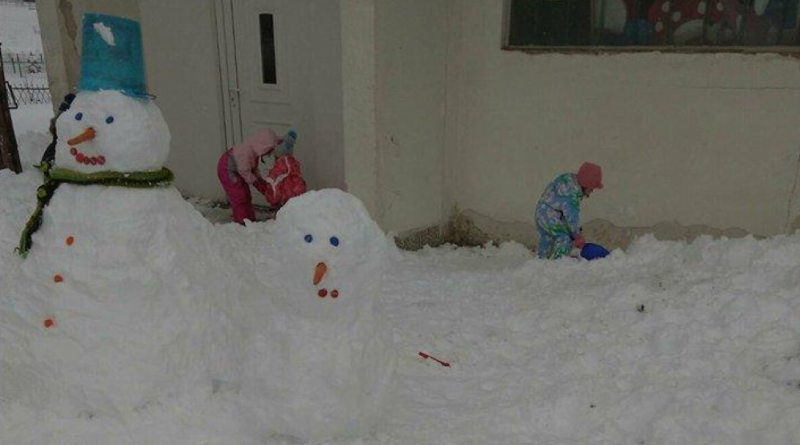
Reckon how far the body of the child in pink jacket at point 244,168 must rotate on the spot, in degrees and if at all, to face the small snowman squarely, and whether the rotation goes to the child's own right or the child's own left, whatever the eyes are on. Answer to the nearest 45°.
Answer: approximately 90° to the child's own right

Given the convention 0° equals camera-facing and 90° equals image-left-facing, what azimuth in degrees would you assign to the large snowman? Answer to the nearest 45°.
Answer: approximately 45°

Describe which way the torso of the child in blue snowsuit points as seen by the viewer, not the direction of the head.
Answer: to the viewer's right

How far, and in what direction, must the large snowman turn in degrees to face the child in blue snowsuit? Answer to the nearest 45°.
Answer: approximately 135° to its left

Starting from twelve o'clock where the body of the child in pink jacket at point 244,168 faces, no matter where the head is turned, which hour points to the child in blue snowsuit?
The child in blue snowsuit is roughly at 1 o'clock from the child in pink jacket.

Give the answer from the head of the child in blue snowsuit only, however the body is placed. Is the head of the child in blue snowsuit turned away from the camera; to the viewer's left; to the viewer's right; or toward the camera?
to the viewer's right

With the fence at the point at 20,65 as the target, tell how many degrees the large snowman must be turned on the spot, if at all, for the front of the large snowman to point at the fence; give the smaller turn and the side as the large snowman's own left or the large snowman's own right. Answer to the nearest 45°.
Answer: approximately 135° to the large snowman's own right

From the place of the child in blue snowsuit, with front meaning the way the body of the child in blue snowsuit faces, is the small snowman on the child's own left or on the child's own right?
on the child's own right

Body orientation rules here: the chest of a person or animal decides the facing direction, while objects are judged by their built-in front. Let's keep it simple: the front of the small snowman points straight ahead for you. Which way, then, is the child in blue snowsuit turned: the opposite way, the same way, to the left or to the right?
to the left

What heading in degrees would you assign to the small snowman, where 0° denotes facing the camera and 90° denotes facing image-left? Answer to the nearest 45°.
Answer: approximately 0°

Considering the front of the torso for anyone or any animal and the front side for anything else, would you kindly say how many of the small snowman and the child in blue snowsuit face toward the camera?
1

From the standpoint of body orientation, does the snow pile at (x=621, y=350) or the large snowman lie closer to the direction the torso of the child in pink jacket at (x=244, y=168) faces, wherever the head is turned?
the snow pile
